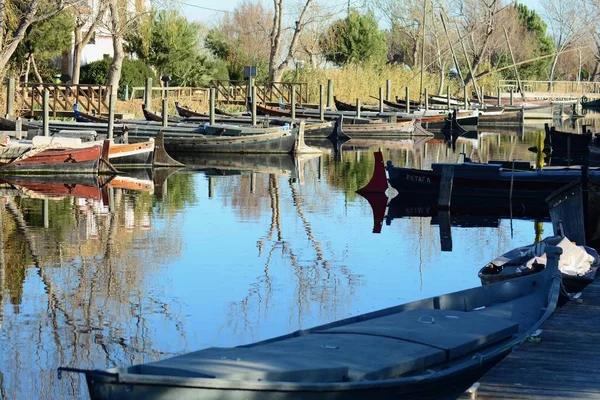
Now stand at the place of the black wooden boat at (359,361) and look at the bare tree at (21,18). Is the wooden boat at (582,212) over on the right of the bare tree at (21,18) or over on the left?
right

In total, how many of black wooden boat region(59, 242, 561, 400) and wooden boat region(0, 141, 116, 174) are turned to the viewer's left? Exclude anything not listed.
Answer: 1
